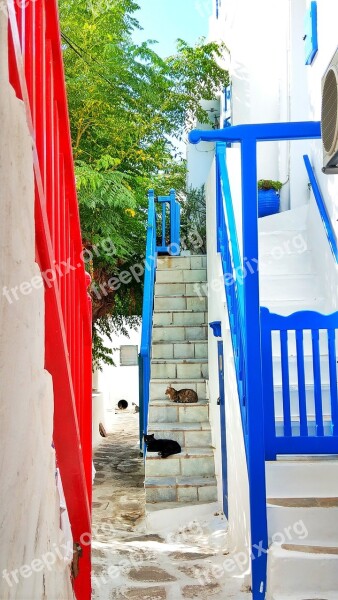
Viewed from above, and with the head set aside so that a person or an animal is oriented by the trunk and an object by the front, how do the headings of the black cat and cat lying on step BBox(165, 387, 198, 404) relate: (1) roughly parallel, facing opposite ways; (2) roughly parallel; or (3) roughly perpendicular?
roughly parallel

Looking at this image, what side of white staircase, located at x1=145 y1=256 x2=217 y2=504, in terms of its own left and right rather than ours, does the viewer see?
front

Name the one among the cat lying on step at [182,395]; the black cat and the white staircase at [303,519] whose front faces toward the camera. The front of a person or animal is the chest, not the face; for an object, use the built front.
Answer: the white staircase

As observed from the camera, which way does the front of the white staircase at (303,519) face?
facing the viewer

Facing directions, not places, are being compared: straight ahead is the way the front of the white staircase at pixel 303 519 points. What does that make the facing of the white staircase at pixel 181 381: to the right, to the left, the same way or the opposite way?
the same way

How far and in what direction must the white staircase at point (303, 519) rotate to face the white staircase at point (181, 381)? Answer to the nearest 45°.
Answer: approximately 180°

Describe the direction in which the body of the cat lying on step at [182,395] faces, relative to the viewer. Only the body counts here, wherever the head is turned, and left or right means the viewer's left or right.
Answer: facing to the left of the viewer

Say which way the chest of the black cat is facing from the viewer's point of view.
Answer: to the viewer's left

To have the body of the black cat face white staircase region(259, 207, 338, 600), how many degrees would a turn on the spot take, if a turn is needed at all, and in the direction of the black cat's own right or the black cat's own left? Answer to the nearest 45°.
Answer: approximately 90° to the black cat's own left
